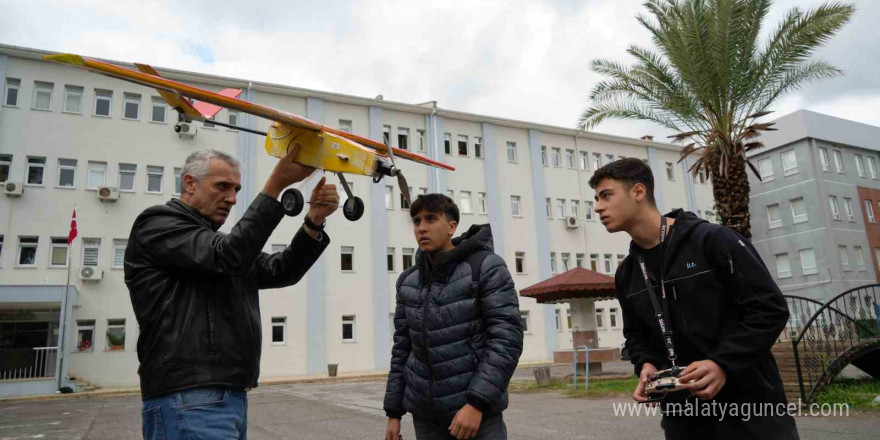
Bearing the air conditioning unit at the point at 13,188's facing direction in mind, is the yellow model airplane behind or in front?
in front

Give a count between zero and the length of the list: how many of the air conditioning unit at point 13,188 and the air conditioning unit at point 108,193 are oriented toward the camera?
2

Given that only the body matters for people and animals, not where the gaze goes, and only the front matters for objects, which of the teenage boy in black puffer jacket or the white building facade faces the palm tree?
the white building facade

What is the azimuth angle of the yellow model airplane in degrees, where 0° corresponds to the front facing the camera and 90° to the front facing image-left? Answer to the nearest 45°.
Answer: approximately 315°

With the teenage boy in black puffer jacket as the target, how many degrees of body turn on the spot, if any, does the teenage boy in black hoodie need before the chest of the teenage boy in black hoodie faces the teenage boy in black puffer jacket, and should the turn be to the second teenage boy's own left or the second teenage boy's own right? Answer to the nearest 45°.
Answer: approximately 45° to the second teenage boy's own right

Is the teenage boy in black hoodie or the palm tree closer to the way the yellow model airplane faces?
the teenage boy in black hoodie

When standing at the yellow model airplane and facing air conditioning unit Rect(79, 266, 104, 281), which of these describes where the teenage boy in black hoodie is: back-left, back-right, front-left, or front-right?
back-right

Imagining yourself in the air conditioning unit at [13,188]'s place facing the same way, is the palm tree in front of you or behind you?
in front

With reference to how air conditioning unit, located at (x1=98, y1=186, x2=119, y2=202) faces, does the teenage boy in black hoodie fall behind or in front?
in front

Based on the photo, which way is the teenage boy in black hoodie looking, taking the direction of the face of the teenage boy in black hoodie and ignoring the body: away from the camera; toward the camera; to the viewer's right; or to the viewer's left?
to the viewer's left

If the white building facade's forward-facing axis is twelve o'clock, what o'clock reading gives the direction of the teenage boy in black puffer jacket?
The teenage boy in black puffer jacket is roughly at 1 o'clock from the white building facade.

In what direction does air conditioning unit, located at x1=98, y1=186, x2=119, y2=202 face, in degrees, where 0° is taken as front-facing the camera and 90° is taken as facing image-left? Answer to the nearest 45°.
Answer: approximately 0°

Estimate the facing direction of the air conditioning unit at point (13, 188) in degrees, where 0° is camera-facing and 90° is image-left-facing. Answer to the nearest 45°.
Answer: approximately 0°

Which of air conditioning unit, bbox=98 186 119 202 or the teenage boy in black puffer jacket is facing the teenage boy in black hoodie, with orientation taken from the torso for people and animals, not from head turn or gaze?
the air conditioning unit
